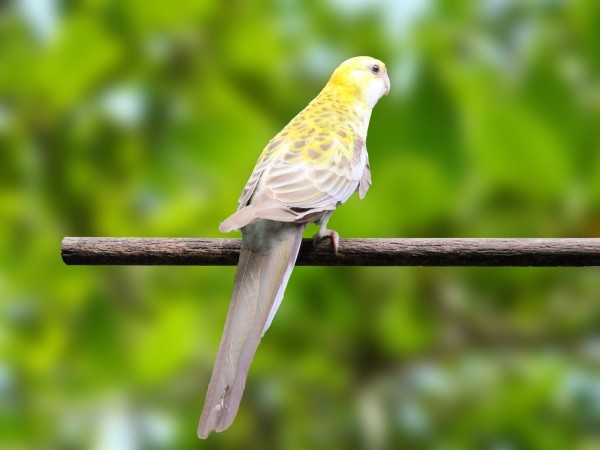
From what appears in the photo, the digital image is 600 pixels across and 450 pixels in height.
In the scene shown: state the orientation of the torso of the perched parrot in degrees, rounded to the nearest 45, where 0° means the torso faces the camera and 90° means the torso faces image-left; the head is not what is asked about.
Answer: approximately 225°
